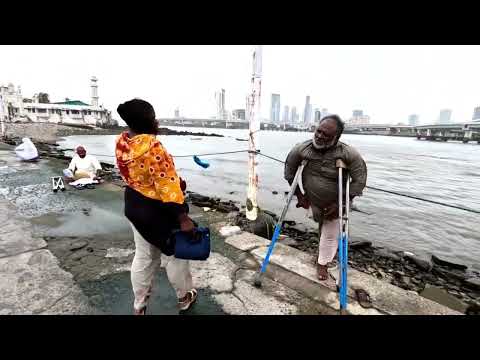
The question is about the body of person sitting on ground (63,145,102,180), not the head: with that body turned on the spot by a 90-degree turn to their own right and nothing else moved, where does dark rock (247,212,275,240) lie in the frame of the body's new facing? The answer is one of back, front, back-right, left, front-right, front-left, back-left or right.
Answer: back-left

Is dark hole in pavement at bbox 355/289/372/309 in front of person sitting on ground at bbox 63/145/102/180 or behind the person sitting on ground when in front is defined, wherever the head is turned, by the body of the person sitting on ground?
in front

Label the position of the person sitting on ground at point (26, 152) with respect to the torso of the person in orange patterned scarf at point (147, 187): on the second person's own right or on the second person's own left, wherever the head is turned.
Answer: on the second person's own left

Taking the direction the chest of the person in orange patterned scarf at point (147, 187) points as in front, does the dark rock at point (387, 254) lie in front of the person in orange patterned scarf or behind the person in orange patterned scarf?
in front

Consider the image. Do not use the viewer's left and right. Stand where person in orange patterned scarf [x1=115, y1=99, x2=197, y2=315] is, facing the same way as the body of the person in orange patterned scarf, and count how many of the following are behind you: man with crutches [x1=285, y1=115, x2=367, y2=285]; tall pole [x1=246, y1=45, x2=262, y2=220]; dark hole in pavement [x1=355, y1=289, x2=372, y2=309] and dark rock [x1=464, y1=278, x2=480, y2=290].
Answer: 0

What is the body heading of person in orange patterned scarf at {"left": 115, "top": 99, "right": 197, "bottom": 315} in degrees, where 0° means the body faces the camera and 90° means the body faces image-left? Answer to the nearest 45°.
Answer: approximately 225°

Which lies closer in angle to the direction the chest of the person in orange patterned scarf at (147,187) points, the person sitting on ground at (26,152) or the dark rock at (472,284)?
the dark rock

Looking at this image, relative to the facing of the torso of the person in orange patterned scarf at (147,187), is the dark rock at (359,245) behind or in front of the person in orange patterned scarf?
in front

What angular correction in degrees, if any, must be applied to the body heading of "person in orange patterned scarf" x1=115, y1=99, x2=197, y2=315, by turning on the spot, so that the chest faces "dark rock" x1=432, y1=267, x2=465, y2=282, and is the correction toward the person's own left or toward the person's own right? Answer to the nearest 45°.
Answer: approximately 45° to the person's own right

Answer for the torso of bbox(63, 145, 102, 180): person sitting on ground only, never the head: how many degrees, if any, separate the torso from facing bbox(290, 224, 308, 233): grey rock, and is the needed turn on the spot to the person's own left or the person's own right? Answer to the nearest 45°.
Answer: approximately 45° to the person's own left

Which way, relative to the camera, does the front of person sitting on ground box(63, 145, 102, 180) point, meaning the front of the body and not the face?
toward the camera

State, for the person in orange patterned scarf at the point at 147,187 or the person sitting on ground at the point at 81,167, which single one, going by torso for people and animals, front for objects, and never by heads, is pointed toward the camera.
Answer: the person sitting on ground
